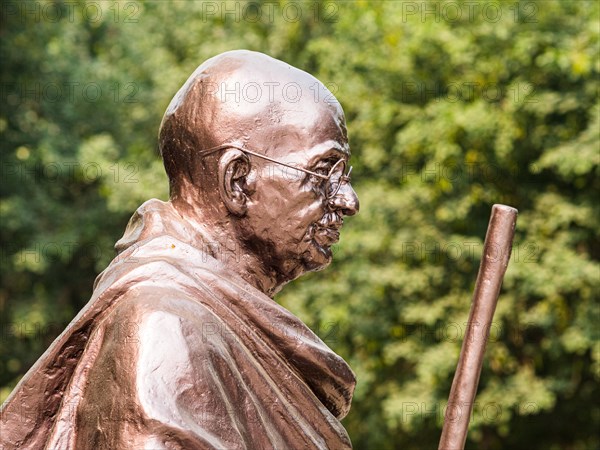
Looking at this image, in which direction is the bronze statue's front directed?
to the viewer's right
